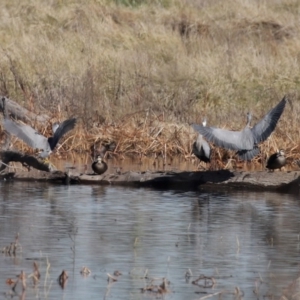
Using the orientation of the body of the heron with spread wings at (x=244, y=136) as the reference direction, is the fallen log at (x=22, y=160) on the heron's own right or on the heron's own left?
on the heron's own left

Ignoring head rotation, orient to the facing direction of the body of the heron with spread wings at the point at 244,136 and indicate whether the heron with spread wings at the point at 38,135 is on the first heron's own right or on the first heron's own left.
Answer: on the first heron's own left
